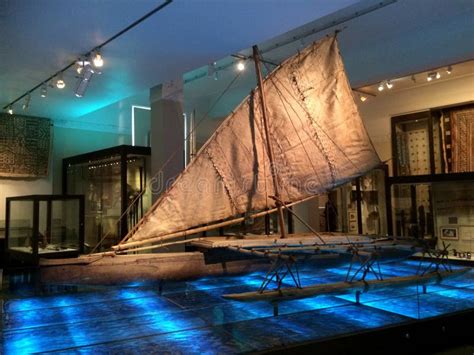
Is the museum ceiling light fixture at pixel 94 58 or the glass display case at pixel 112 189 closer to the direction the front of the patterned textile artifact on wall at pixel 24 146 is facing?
the museum ceiling light fixture

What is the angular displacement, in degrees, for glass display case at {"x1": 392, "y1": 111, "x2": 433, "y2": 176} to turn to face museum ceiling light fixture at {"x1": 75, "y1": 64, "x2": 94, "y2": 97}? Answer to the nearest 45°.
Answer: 0° — it already faces it

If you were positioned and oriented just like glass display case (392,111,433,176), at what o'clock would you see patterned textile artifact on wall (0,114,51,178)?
The patterned textile artifact on wall is roughly at 1 o'clock from the glass display case.

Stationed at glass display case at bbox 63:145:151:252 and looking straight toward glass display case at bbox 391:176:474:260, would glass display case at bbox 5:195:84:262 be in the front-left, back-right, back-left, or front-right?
back-right

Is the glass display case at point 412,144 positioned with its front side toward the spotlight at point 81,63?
yes

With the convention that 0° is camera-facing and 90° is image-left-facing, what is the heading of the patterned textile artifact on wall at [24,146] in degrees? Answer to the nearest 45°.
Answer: approximately 315°

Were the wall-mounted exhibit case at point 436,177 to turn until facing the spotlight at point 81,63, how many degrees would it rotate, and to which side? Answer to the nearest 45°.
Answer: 0° — it already faces it

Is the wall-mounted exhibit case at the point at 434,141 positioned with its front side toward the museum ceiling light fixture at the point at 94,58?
yes

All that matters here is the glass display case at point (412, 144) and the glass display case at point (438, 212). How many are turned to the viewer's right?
0
